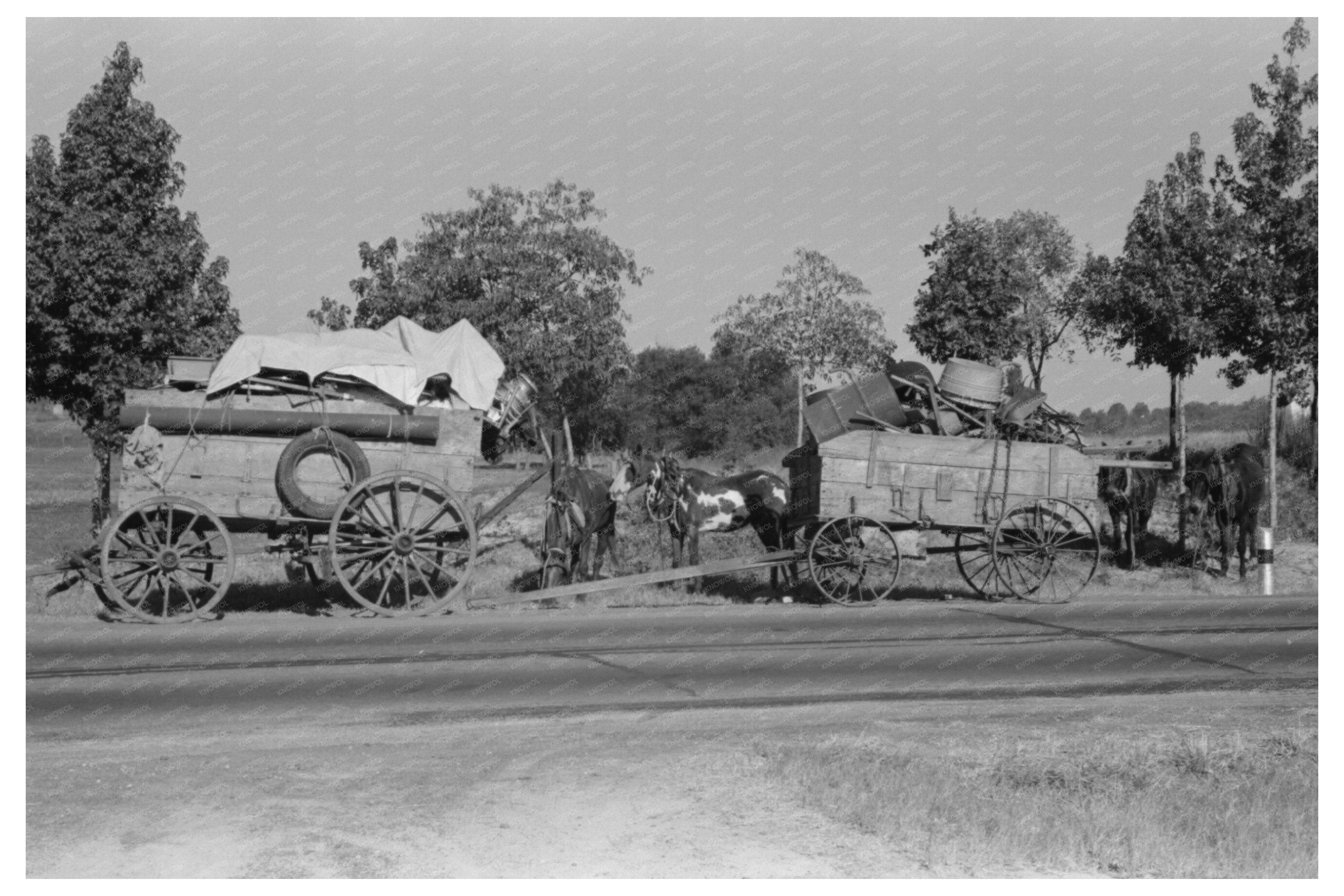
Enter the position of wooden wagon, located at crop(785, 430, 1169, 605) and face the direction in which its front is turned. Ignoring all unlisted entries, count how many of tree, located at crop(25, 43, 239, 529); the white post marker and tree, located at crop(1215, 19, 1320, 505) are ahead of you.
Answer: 1

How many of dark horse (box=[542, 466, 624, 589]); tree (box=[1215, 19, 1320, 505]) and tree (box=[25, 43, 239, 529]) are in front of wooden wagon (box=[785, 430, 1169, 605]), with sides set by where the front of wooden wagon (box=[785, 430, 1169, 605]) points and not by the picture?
2

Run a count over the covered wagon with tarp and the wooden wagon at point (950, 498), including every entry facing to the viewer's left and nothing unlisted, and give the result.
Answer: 2

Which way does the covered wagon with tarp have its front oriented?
to the viewer's left

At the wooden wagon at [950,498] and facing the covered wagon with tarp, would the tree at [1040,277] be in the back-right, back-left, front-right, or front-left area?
back-right

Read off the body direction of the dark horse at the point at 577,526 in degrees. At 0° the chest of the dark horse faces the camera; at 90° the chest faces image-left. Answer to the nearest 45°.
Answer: approximately 45°

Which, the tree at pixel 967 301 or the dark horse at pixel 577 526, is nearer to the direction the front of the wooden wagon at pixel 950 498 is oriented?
the dark horse

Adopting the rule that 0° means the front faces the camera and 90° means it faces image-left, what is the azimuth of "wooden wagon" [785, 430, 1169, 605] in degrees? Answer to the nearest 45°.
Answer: approximately 90°

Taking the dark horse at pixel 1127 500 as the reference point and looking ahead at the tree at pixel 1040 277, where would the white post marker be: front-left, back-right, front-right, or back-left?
back-right
